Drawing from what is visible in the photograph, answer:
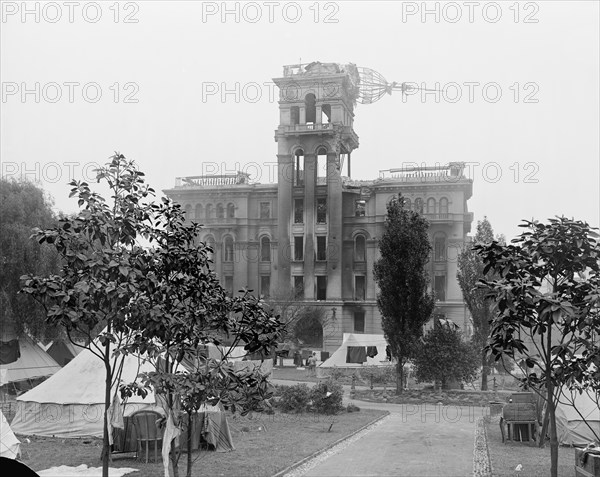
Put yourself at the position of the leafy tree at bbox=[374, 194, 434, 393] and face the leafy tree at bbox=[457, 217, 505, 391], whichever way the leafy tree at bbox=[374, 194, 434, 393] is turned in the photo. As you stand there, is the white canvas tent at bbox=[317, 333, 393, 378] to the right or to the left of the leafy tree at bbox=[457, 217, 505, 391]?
left

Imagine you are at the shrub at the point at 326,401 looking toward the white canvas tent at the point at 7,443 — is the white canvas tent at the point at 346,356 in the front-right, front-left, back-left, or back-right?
back-right

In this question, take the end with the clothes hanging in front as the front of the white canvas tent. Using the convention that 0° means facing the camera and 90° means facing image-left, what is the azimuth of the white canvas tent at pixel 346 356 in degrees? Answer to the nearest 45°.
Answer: approximately 0°

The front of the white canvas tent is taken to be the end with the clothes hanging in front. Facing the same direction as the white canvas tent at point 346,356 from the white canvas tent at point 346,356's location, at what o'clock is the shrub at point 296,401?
The shrub is roughly at 12 o'clock from the white canvas tent.
